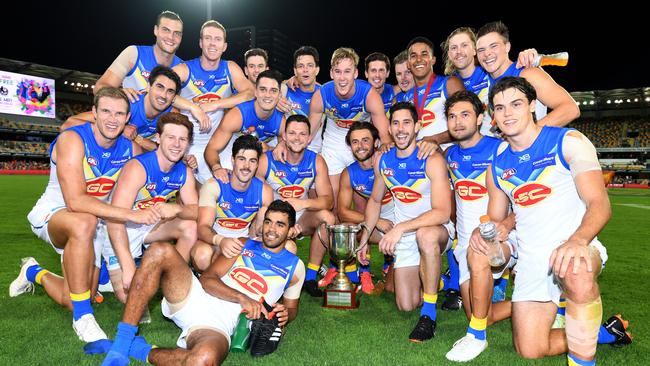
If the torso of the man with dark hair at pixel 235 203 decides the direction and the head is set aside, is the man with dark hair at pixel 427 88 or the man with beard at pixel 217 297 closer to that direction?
the man with beard

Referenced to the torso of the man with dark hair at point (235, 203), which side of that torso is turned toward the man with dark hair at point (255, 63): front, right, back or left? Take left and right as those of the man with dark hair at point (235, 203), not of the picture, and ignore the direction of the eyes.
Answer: back

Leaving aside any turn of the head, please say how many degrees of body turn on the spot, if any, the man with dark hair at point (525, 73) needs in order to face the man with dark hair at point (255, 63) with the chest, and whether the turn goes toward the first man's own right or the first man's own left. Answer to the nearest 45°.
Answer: approximately 45° to the first man's own right

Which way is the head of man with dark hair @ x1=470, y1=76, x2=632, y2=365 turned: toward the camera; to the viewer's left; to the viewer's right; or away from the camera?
toward the camera

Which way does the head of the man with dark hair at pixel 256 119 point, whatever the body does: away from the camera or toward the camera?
toward the camera

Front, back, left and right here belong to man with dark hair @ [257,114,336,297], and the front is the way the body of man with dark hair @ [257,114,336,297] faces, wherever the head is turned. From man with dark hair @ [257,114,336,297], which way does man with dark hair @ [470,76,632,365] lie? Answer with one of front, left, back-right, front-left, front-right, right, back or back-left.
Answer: front-left

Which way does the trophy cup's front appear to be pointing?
toward the camera

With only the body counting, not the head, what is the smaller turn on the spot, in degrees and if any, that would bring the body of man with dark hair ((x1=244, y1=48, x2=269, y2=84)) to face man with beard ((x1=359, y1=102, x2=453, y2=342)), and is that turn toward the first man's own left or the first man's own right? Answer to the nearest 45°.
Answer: approximately 45° to the first man's own left

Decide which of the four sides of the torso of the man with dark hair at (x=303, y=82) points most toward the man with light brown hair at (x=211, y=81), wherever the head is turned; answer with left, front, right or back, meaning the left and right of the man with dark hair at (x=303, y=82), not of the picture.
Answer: right

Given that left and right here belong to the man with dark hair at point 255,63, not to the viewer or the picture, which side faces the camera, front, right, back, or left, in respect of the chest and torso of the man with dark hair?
front

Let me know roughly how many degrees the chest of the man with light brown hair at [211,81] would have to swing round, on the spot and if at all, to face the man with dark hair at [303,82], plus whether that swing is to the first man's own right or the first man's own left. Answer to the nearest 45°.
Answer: approximately 90° to the first man's own left

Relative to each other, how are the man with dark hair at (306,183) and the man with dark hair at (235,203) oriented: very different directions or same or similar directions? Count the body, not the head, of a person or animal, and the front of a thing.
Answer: same or similar directions

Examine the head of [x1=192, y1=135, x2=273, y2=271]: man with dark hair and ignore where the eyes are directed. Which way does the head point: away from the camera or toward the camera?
toward the camera

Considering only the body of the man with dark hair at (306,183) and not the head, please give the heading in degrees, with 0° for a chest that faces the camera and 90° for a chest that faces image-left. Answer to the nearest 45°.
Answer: approximately 0°

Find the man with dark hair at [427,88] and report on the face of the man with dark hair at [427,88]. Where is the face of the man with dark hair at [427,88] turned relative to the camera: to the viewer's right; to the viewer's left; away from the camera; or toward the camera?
toward the camera

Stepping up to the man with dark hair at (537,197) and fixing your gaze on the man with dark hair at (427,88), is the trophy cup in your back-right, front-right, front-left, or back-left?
front-left
